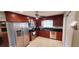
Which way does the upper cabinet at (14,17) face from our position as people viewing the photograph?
facing the viewer and to the right of the viewer

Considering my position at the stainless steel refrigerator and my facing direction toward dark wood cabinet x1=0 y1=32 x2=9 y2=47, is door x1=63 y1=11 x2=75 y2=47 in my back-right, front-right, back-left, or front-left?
back-left

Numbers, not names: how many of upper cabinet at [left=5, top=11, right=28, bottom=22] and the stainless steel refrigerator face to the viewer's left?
0
